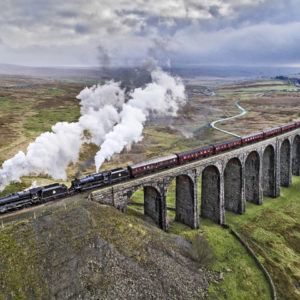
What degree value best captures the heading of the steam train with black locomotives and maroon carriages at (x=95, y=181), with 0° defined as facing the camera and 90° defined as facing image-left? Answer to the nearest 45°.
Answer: approximately 45°

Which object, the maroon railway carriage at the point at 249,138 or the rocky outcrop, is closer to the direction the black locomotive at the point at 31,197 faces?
the rocky outcrop

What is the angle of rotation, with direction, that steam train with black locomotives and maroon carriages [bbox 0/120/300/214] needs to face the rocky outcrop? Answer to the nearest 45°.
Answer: approximately 45° to its left

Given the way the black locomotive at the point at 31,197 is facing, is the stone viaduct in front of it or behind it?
behind

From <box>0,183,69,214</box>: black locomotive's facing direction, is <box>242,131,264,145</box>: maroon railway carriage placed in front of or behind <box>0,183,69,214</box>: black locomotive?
behind

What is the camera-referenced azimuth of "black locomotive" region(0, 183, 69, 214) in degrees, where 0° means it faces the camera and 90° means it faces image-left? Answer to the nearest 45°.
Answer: approximately 45°
